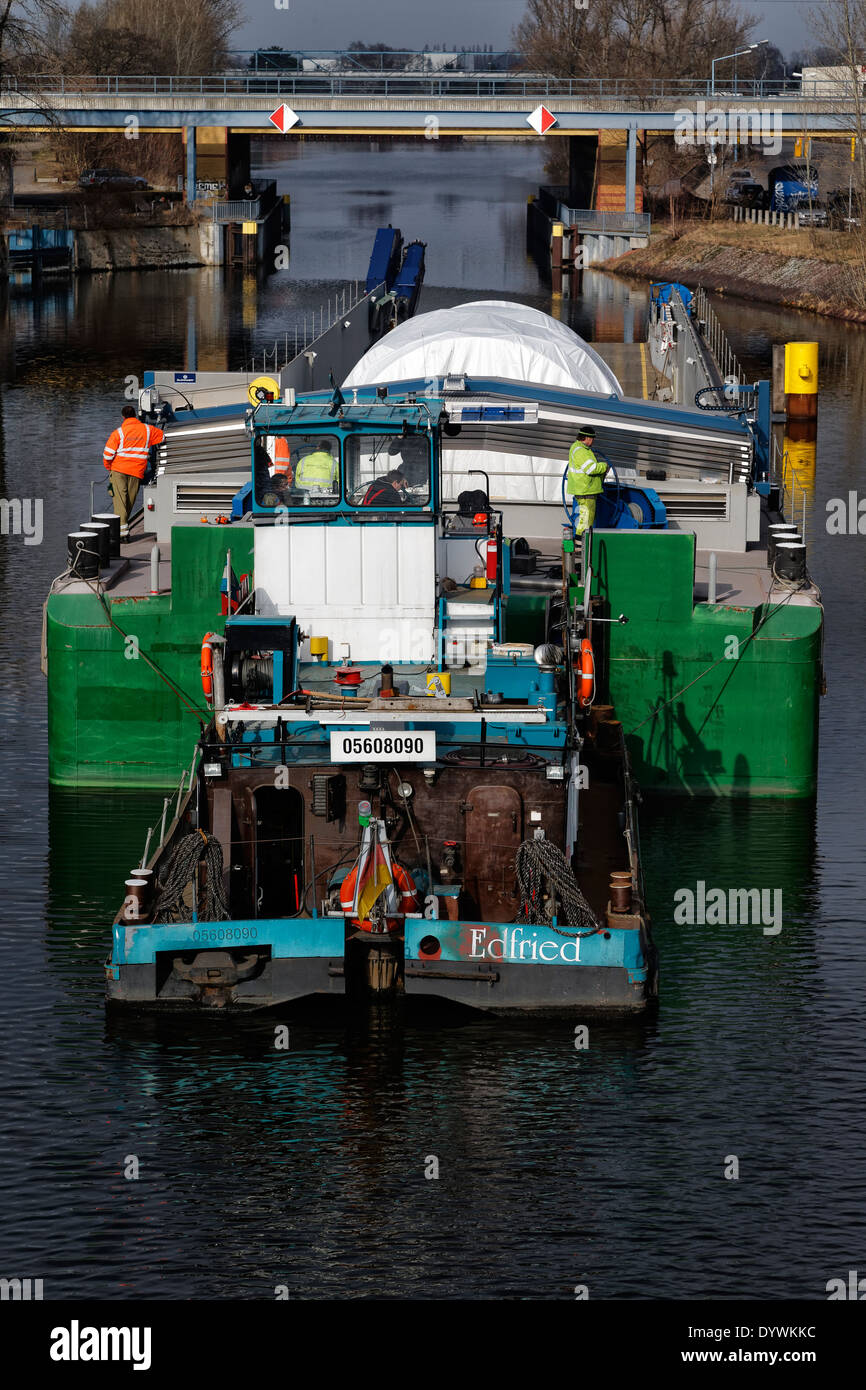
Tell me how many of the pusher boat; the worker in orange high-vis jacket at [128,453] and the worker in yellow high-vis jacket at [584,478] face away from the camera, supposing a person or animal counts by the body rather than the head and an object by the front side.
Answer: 2

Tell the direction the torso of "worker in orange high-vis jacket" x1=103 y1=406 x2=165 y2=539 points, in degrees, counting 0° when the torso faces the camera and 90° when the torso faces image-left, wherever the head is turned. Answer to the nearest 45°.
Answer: approximately 180°

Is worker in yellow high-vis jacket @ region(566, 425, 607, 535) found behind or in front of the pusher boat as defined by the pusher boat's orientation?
in front

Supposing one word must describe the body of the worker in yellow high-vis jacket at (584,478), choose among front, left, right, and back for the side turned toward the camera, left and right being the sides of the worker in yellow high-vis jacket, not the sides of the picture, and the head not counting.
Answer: right

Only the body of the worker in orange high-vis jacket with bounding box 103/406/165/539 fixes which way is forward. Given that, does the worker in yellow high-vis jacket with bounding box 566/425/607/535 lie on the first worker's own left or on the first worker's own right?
on the first worker's own right

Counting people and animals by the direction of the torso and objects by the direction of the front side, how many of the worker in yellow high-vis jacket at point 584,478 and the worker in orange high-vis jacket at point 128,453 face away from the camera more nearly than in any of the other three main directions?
1

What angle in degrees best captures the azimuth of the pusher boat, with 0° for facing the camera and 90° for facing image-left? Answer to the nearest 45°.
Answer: approximately 180°

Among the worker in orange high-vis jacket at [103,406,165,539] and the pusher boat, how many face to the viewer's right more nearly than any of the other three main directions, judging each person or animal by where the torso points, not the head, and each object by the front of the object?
0

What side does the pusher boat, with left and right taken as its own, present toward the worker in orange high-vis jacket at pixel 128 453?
front

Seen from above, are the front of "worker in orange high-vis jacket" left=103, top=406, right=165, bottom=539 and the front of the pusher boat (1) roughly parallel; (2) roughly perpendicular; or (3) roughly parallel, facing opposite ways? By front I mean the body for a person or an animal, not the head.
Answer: roughly parallel

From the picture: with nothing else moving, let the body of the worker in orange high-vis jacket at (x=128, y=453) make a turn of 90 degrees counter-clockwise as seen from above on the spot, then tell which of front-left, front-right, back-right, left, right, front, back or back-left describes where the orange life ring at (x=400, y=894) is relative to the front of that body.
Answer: left
